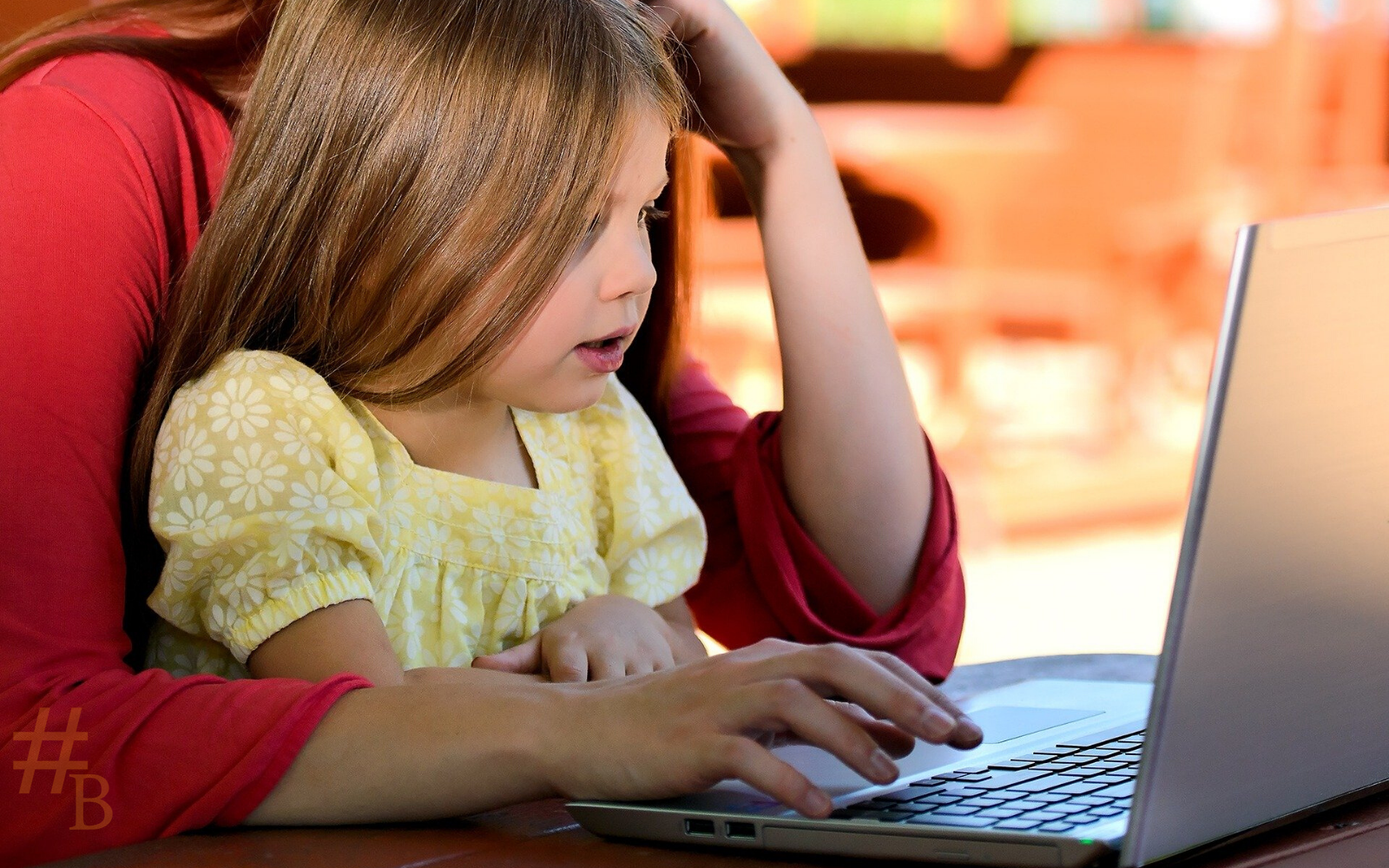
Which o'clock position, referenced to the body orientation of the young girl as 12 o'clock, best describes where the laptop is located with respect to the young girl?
The laptop is roughly at 12 o'clock from the young girl.

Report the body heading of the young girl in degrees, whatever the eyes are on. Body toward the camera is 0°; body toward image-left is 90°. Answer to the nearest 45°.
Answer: approximately 315°

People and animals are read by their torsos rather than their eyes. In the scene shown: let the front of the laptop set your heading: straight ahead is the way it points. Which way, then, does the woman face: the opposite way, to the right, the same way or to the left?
the opposite way

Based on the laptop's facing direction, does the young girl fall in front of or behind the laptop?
in front

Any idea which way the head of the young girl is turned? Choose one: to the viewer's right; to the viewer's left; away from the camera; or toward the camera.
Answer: to the viewer's right

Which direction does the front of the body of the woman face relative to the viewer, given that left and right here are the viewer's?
facing the viewer and to the right of the viewer
